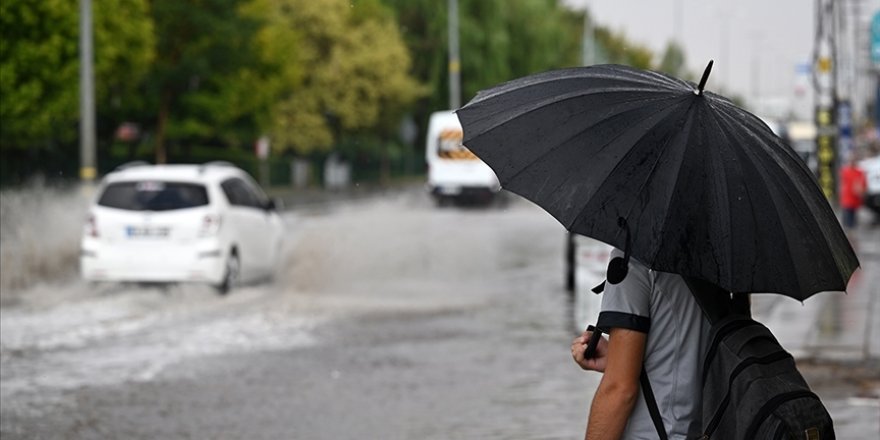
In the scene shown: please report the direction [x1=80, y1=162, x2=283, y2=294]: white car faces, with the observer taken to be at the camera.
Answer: facing away from the viewer and to the right of the viewer

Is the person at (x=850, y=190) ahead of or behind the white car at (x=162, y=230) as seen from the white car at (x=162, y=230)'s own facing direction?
ahead
